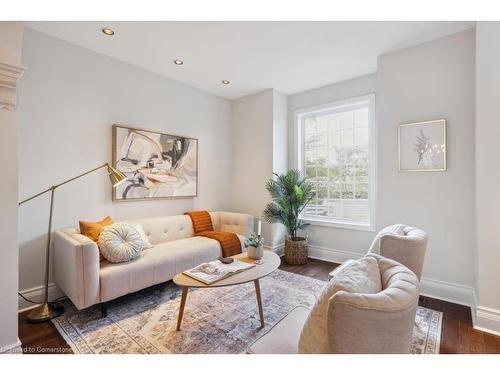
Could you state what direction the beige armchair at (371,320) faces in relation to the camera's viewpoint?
facing to the left of the viewer

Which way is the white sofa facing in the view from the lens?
facing the viewer and to the right of the viewer

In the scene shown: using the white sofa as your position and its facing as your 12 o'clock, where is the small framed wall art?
The small framed wall art is roughly at 11 o'clock from the white sofa.

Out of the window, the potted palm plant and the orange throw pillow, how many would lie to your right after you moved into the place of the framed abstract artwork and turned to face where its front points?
1

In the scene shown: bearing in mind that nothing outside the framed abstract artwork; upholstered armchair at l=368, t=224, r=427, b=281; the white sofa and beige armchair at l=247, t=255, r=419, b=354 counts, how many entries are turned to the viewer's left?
2

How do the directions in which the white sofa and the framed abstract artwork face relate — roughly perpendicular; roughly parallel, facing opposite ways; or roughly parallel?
roughly parallel

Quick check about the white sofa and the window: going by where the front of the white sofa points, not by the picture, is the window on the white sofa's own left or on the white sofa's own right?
on the white sofa's own left

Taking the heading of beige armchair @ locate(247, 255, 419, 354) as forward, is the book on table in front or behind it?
in front

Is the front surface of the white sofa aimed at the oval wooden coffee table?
yes

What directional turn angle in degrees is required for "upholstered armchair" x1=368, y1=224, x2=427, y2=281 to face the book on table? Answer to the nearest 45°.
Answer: approximately 45° to its left

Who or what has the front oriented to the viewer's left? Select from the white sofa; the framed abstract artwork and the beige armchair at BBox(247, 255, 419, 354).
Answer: the beige armchair

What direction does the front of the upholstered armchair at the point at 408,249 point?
to the viewer's left

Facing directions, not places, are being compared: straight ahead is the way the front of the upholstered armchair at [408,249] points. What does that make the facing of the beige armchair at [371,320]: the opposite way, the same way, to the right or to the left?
the same way

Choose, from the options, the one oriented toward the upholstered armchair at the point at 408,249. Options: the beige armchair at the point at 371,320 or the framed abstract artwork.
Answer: the framed abstract artwork
